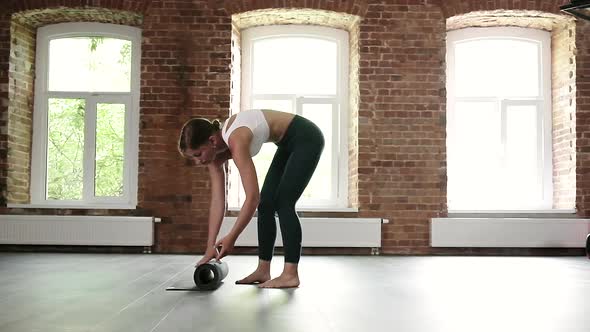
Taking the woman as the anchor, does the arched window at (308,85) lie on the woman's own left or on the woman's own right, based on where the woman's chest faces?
on the woman's own right

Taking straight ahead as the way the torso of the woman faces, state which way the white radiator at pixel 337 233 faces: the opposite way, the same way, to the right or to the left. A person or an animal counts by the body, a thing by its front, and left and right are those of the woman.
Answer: to the left

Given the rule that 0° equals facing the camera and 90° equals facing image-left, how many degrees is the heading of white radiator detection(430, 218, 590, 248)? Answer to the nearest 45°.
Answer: approximately 0°

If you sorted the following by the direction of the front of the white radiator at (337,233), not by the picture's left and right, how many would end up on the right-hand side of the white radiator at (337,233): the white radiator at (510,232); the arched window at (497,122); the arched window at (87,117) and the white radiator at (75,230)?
2

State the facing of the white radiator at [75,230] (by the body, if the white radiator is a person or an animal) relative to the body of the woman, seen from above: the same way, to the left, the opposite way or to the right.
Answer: to the left

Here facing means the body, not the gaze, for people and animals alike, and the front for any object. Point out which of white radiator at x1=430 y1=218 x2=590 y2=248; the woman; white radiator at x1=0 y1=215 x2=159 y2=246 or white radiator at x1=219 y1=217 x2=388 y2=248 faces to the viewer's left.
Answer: the woman

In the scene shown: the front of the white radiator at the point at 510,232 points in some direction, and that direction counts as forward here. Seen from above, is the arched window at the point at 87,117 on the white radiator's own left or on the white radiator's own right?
on the white radiator's own right

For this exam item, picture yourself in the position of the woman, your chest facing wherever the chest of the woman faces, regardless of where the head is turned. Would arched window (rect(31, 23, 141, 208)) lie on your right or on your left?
on your right

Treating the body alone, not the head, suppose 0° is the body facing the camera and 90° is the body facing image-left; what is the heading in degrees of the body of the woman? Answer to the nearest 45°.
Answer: approximately 90°

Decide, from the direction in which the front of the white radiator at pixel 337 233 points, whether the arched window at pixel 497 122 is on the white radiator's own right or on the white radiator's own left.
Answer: on the white radiator's own left

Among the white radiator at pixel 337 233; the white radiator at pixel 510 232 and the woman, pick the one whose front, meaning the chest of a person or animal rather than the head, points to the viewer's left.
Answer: the woman
